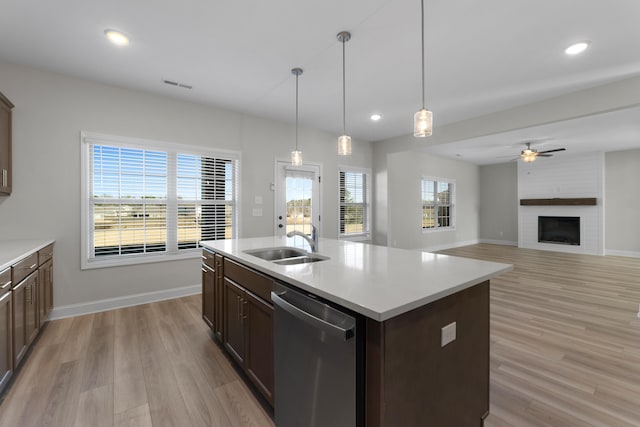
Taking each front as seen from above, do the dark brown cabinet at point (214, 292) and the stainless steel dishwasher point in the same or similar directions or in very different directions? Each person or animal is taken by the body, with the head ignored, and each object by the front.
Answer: same or similar directions

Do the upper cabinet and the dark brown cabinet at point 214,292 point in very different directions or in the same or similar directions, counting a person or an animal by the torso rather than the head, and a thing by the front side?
very different directions

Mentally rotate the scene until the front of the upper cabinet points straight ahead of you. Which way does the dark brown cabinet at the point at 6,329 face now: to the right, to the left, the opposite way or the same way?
the same way

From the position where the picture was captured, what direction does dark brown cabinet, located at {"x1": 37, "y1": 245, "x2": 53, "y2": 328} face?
facing to the right of the viewer

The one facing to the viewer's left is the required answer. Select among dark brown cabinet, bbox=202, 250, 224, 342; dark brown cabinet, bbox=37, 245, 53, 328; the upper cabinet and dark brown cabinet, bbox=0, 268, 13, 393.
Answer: dark brown cabinet, bbox=202, 250, 224, 342

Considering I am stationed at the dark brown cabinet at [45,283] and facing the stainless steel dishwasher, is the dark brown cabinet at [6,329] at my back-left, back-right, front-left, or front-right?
front-right

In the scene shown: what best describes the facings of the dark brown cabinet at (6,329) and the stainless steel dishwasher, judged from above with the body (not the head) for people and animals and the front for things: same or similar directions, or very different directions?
very different directions

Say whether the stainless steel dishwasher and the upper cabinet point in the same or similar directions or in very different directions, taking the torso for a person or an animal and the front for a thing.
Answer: very different directions

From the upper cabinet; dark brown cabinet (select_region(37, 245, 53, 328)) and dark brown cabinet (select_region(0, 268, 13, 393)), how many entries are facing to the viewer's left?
0

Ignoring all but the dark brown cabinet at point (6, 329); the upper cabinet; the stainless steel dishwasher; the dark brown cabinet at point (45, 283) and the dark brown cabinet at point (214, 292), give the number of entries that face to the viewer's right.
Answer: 3

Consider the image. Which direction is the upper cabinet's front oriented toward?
to the viewer's right

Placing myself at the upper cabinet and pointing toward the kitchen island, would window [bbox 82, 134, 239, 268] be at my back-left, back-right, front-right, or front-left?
front-left

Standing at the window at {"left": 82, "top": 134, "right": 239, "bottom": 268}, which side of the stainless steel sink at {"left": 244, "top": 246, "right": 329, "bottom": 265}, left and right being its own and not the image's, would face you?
right

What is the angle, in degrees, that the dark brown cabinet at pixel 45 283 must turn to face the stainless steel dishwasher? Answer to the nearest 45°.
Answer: approximately 90° to its right

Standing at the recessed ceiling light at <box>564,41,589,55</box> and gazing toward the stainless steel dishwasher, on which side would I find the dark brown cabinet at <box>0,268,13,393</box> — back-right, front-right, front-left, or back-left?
front-right
